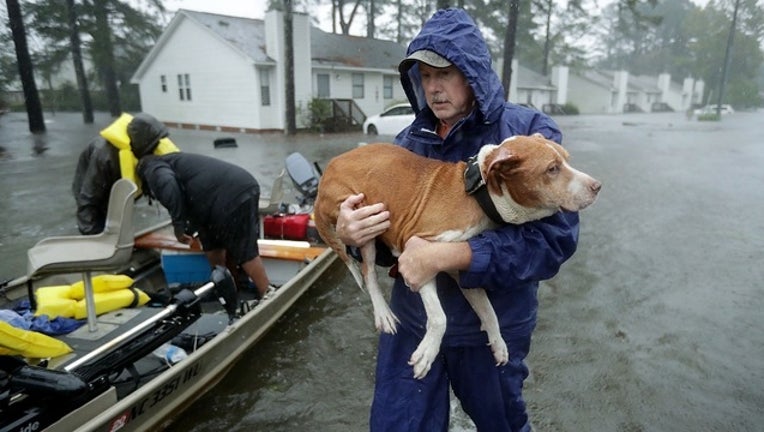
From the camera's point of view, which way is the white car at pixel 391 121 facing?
to the viewer's left

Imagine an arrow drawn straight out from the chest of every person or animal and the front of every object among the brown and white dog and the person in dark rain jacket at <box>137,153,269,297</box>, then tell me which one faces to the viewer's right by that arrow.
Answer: the brown and white dog

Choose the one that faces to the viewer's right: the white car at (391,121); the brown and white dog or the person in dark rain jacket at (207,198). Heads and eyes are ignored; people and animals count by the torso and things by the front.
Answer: the brown and white dog

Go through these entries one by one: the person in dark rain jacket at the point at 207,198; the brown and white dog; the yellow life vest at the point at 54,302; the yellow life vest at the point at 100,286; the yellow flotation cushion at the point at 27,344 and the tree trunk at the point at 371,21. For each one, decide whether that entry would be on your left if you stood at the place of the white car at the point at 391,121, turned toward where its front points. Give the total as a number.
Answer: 5

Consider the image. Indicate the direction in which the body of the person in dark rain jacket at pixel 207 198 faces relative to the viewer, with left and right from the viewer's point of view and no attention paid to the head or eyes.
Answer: facing to the left of the viewer

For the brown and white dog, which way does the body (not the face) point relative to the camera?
to the viewer's right

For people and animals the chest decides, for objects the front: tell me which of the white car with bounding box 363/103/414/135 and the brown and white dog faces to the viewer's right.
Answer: the brown and white dog

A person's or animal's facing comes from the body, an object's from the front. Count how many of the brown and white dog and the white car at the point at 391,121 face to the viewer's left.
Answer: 1

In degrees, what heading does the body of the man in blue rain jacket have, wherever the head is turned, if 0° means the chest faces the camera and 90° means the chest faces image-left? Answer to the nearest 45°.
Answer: approximately 45°

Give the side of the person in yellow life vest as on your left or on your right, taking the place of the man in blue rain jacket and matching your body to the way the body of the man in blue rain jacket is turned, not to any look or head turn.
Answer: on your right

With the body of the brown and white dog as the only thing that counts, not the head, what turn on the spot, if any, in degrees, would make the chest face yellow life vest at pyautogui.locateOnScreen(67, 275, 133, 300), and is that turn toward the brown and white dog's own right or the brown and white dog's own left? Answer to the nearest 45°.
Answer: approximately 135° to the brown and white dog's own left

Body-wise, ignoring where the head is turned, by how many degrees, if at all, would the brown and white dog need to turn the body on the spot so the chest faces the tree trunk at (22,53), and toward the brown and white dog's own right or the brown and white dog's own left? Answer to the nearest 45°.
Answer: approximately 135° to the brown and white dog's own left
